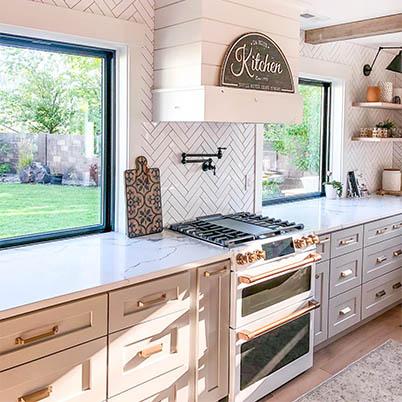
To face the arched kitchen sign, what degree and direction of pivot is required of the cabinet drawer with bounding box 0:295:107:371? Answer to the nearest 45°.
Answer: approximately 90° to its left
